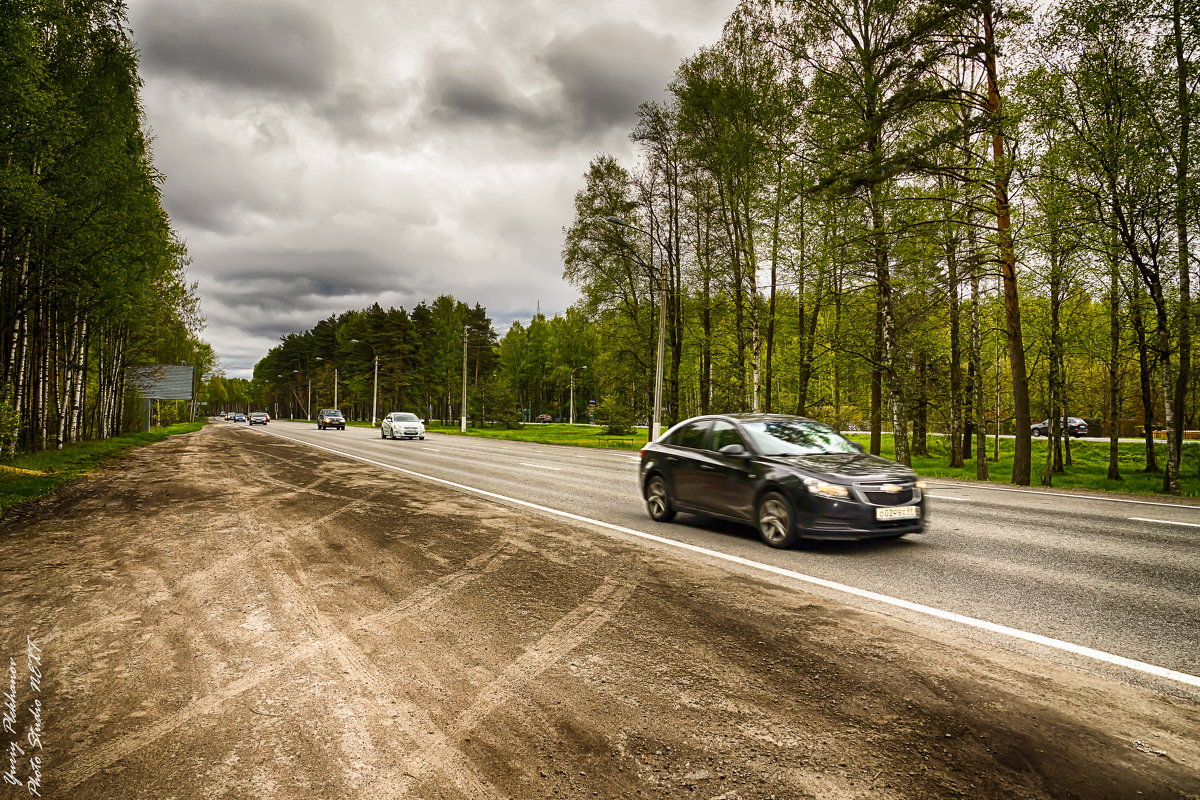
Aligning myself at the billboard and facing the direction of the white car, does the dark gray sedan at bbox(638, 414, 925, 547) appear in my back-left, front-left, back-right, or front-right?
front-right

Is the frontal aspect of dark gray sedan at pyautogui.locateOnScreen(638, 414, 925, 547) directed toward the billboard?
no

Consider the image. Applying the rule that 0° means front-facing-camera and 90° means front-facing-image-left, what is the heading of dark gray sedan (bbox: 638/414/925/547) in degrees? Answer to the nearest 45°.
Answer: approximately 315°

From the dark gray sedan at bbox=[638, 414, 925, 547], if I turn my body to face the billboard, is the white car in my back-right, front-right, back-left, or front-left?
front-right

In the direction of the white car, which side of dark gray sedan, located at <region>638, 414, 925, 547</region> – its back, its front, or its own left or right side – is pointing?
back

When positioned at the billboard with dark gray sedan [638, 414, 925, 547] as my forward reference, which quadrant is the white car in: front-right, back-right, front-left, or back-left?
front-left

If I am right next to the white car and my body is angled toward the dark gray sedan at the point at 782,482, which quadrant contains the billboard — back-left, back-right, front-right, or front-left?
back-right

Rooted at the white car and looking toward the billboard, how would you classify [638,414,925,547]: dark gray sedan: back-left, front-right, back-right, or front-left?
back-left
